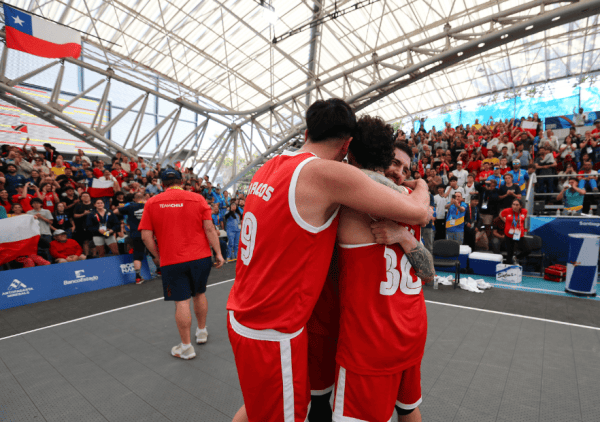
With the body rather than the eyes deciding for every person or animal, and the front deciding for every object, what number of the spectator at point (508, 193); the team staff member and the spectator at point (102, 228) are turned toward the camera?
2

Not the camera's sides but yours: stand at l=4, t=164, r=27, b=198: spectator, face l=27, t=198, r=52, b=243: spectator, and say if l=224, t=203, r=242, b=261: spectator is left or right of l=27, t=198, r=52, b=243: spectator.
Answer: left

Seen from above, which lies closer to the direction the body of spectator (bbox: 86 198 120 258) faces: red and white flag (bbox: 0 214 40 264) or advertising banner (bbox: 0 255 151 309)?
the advertising banner

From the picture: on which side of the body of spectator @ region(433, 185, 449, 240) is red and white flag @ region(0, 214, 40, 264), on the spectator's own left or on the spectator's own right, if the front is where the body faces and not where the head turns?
on the spectator's own right

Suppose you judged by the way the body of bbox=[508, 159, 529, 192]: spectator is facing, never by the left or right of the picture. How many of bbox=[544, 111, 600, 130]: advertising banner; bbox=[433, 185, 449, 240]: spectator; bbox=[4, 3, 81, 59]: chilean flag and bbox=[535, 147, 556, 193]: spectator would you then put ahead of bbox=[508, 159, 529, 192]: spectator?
2
